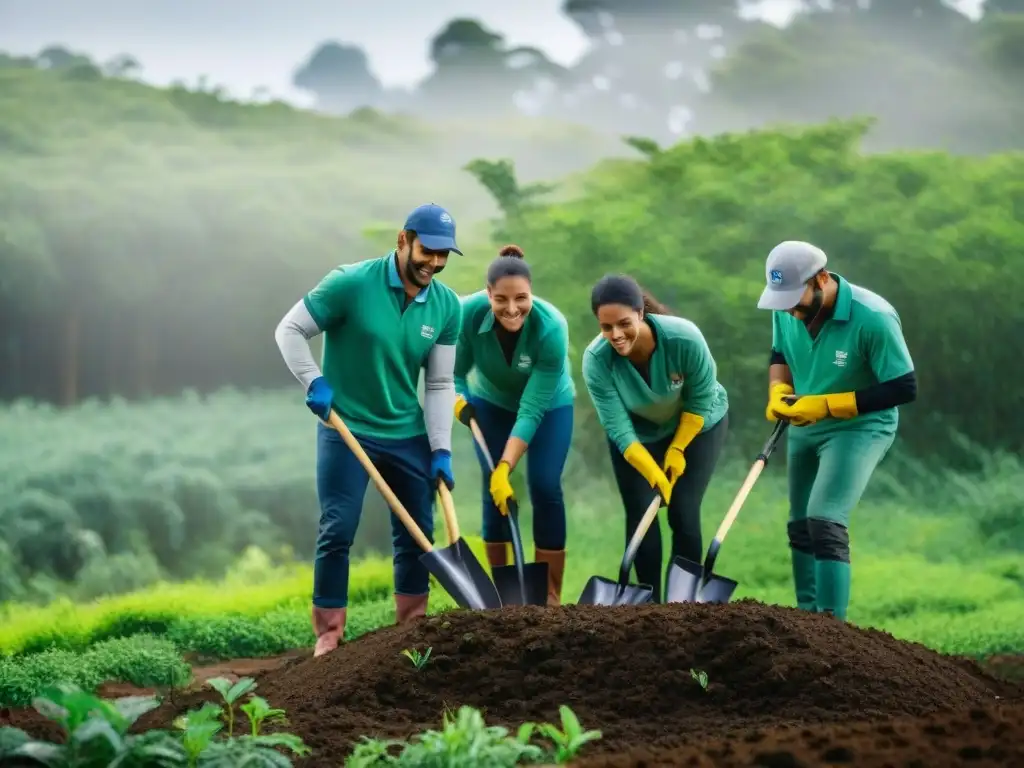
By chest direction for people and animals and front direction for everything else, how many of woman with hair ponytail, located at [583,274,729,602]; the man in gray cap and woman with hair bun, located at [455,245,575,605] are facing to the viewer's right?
0

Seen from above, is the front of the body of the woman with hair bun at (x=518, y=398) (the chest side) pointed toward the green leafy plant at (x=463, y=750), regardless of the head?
yes

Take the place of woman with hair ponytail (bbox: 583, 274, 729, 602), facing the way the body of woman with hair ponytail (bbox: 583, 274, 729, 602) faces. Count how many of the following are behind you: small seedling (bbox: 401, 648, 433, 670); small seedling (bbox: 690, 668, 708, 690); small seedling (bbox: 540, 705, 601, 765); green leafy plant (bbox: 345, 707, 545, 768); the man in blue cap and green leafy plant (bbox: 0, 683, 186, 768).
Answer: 0

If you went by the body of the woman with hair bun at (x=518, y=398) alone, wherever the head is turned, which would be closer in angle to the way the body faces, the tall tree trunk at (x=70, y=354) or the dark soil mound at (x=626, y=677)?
the dark soil mound

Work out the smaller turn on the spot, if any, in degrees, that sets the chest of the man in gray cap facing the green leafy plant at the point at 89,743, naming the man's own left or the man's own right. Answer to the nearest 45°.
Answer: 0° — they already face it

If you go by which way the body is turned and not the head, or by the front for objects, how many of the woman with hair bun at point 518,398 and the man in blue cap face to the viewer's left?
0

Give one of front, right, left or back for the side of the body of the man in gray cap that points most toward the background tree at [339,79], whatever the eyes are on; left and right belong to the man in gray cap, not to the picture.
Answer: right

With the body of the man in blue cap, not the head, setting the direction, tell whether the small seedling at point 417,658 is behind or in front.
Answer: in front

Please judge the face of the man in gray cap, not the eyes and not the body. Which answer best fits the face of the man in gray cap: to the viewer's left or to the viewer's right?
to the viewer's left

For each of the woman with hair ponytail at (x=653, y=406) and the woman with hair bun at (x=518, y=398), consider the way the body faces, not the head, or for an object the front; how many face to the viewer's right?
0

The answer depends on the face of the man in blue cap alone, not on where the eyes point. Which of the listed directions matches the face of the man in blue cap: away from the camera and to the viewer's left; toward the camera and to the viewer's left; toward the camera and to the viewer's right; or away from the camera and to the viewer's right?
toward the camera and to the viewer's right

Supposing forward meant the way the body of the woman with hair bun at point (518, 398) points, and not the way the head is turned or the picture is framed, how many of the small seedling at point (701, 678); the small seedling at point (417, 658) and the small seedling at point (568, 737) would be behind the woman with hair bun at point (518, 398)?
0

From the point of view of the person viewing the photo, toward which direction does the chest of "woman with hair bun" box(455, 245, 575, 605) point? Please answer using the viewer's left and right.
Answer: facing the viewer

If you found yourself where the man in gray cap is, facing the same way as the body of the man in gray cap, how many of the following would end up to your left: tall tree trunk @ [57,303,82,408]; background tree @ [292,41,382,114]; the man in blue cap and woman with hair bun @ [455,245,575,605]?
0
